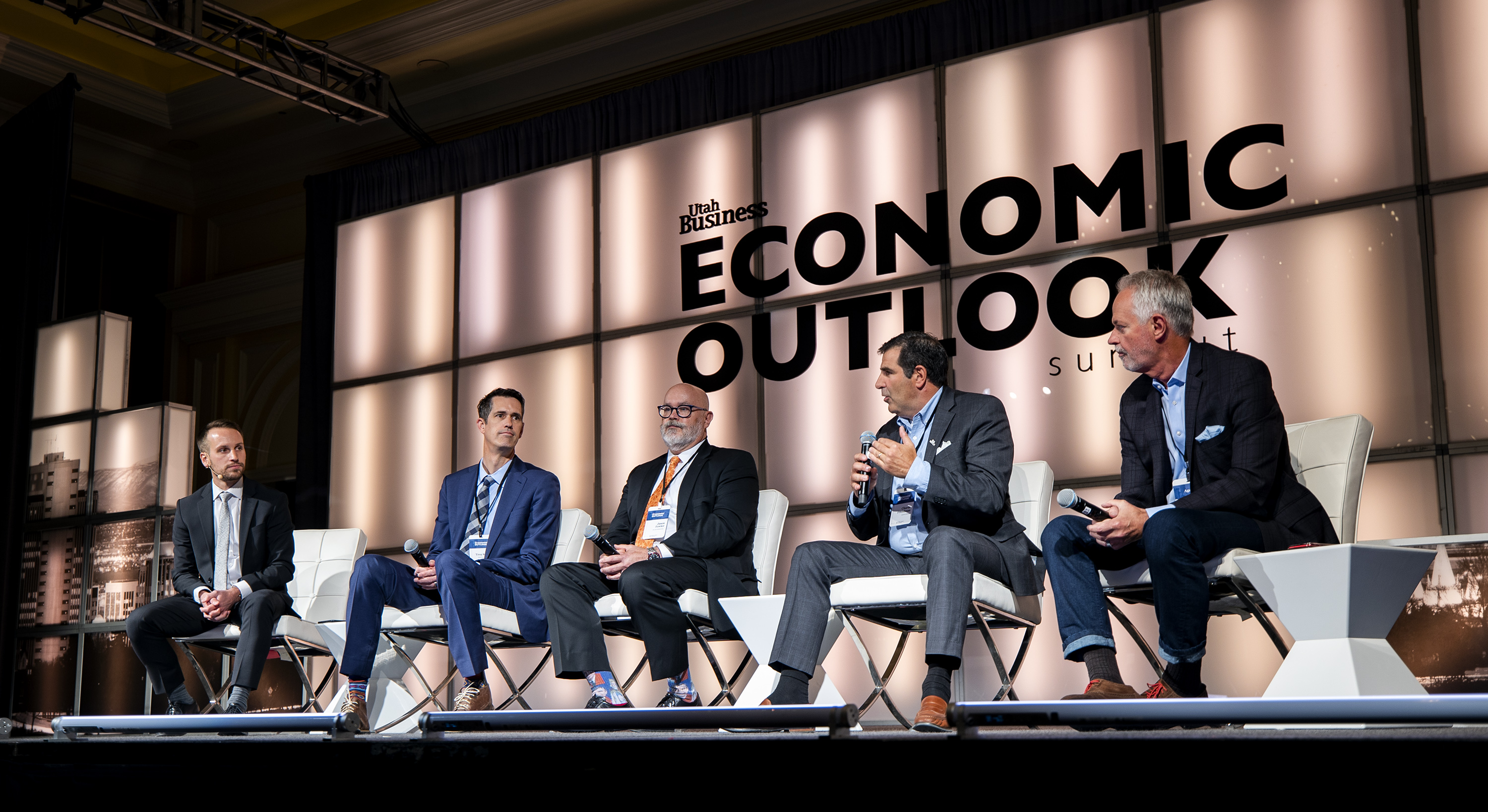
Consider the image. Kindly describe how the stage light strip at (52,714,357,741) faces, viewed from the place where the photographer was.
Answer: facing away from the viewer

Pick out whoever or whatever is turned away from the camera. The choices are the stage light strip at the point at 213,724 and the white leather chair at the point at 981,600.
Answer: the stage light strip

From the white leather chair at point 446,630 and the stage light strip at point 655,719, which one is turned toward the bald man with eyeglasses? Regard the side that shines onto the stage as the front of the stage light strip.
the stage light strip

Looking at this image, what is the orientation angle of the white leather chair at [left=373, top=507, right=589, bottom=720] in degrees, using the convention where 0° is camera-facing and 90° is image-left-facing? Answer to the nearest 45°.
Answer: approximately 45°

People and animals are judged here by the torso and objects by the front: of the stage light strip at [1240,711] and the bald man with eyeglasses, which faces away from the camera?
the stage light strip

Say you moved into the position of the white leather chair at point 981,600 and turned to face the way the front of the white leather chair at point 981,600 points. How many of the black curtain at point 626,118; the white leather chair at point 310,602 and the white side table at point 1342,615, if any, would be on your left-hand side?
1

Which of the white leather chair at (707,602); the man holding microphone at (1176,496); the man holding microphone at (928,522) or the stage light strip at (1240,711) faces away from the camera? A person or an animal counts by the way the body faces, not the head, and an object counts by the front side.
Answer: the stage light strip

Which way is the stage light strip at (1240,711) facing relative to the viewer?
away from the camera

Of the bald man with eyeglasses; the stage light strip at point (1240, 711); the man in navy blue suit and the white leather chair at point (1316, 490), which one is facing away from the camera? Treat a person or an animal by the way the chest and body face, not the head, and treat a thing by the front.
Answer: the stage light strip

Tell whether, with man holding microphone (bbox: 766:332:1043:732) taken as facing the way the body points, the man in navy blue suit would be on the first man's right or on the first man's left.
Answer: on the first man's right

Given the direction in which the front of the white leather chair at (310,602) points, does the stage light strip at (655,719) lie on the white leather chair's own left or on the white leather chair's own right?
on the white leather chair's own left

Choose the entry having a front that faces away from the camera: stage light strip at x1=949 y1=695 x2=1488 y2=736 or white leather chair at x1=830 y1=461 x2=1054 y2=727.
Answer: the stage light strip

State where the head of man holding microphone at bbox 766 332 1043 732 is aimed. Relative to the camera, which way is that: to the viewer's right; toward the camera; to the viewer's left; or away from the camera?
to the viewer's left

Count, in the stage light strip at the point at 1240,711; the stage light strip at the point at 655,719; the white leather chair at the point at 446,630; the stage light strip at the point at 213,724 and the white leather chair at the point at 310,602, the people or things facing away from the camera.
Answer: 3
